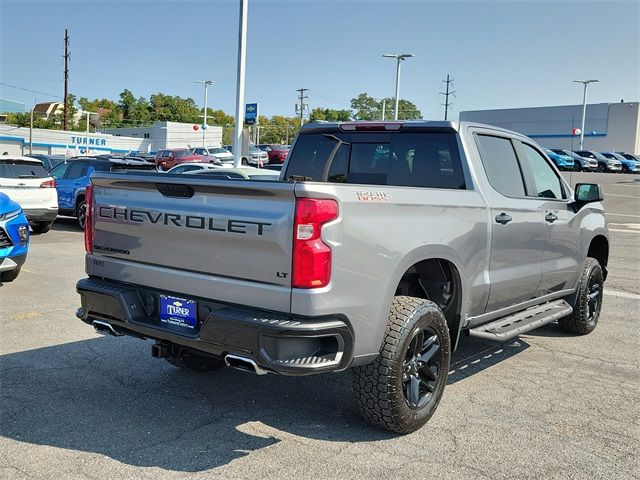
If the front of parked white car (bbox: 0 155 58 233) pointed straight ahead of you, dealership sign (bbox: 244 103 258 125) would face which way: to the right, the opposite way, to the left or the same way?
the opposite way

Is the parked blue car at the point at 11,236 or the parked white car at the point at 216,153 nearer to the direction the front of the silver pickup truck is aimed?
the parked white car

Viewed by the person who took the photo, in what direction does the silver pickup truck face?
facing away from the viewer and to the right of the viewer

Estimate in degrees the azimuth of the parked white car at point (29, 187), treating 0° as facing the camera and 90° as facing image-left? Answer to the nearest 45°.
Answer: approximately 180°

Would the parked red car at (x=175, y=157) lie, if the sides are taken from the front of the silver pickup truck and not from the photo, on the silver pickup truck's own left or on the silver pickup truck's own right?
on the silver pickup truck's own left

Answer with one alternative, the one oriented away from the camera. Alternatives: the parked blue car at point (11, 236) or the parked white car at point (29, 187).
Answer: the parked white car

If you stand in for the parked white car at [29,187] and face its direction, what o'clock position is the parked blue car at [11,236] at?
The parked blue car is roughly at 6 o'clock from the parked white car.

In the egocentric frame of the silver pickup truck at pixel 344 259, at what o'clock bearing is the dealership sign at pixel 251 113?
The dealership sign is roughly at 10 o'clock from the silver pickup truck.

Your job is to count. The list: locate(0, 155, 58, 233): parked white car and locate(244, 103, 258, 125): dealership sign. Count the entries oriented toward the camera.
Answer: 1

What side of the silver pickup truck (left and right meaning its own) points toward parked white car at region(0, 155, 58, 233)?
left

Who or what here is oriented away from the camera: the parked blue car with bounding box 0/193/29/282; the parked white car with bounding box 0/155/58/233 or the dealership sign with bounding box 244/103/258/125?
the parked white car
